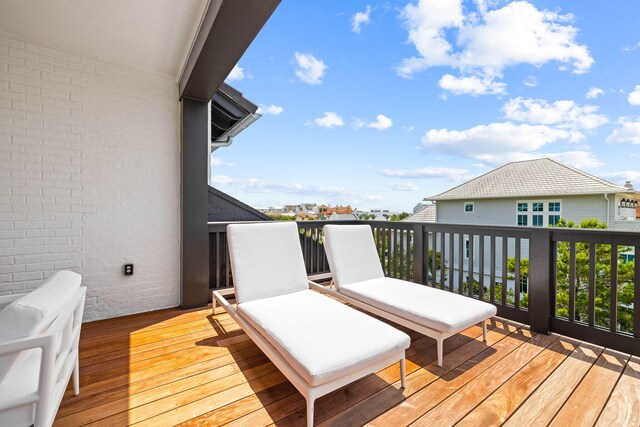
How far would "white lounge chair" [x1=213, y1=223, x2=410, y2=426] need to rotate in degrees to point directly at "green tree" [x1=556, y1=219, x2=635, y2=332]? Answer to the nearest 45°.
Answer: approximately 90° to its left

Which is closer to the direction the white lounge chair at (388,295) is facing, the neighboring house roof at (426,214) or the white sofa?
the white sofa

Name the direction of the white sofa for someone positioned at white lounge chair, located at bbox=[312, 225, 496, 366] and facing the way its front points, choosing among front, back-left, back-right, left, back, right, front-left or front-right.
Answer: right

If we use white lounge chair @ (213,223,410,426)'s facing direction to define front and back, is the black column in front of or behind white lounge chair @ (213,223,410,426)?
behind

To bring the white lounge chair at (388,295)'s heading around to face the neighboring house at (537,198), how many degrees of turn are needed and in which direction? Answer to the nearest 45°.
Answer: approximately 90° to its left

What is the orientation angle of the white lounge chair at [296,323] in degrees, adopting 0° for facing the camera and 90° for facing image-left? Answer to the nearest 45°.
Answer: approximately 315°

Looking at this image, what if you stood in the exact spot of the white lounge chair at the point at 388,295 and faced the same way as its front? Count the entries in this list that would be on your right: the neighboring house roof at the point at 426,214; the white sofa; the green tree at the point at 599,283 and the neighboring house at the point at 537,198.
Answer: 1

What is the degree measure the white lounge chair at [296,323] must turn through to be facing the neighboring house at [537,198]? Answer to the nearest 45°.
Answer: approximately 90° to its left

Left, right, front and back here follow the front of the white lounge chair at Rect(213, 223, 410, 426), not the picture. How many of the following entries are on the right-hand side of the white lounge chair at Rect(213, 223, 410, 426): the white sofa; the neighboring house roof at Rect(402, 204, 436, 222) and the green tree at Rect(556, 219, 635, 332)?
1

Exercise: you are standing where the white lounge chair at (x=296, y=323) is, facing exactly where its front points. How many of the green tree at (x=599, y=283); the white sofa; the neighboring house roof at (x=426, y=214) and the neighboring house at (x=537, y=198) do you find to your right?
1

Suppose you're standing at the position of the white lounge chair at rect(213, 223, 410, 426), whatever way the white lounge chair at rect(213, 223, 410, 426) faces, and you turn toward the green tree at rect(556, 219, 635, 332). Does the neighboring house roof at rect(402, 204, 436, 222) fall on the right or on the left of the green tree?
left

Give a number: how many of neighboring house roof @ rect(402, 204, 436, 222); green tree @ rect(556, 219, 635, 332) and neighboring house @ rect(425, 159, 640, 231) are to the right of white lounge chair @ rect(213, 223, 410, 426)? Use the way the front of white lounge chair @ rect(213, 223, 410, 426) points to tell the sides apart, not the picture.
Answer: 0

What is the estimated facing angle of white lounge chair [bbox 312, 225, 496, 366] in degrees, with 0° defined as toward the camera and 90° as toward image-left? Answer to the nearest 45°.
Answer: approximately 315°

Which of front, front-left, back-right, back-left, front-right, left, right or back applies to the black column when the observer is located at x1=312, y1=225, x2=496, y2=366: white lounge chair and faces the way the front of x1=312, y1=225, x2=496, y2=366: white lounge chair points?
back-right

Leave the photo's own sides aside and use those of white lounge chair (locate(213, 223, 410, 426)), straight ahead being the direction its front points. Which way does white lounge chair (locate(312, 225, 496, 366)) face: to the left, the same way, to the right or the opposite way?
the same way

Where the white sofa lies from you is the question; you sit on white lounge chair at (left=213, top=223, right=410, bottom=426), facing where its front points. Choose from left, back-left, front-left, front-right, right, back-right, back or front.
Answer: right

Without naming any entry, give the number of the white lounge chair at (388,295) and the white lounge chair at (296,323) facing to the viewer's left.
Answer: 0
